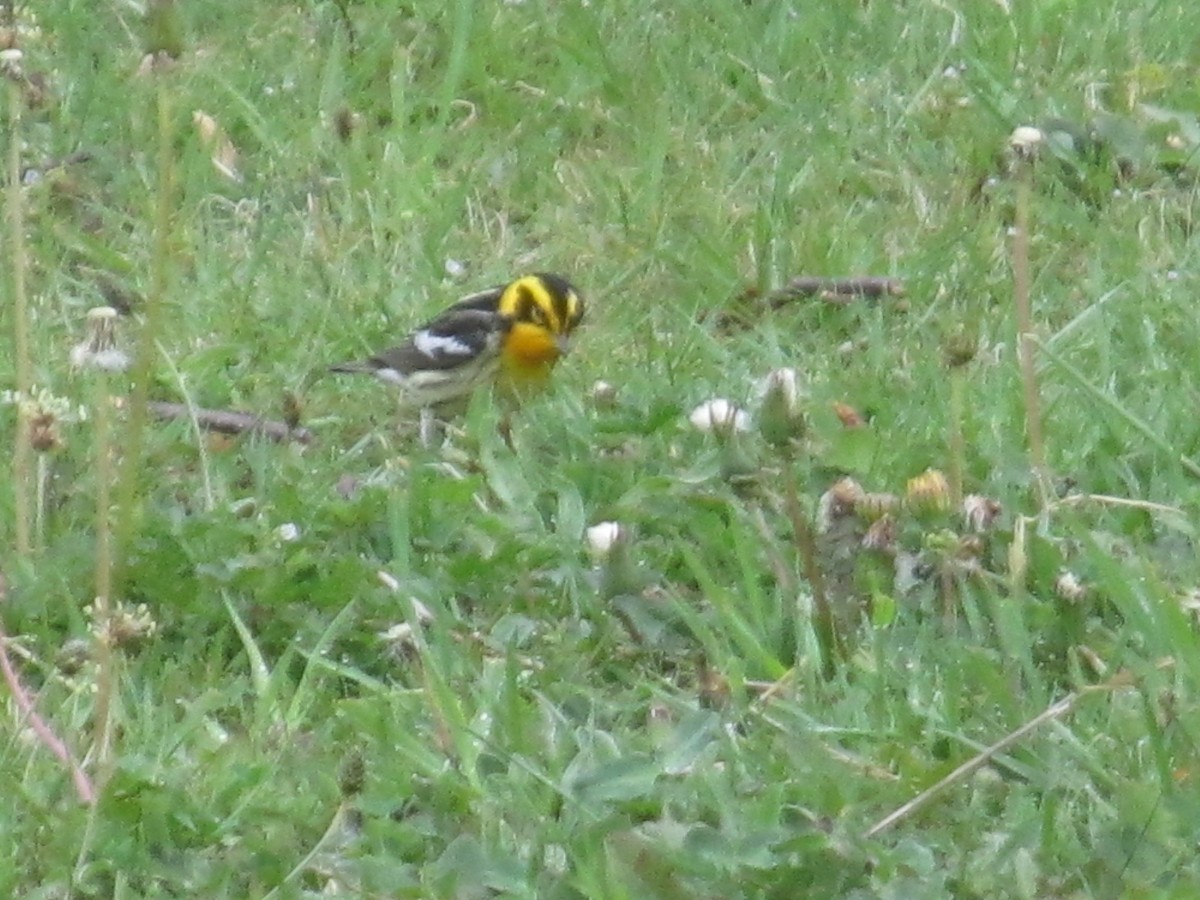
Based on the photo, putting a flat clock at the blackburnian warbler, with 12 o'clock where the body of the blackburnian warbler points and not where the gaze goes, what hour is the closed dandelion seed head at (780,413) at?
The closed dandelion seed head is roughly at 1 o'clock from the blackburnian warbler.

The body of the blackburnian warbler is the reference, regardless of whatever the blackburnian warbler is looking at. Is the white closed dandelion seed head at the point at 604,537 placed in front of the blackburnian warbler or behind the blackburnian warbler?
in front

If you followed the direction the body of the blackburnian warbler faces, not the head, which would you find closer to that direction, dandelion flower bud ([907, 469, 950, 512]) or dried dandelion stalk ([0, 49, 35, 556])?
the dandelion flower bud

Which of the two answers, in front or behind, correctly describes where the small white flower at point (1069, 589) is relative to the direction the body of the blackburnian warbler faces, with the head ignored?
in front

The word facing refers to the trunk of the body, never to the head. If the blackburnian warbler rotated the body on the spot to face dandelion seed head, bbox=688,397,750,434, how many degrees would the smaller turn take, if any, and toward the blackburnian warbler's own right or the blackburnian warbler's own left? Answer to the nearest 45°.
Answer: approximately 45° to the blackburnian warbler's own right

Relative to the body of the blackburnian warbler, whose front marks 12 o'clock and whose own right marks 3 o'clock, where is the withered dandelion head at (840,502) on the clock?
The withered dandelion head is roughly at 1 o'clock from the blackburnian warbler.

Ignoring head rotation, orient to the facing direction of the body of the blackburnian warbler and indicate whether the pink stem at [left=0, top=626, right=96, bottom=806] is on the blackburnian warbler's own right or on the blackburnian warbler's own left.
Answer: on the blackburnian warbler's own right

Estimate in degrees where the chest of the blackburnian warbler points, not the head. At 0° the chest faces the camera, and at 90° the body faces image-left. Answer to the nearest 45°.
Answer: approximately 315°
